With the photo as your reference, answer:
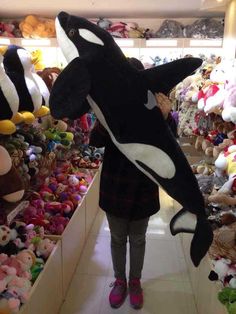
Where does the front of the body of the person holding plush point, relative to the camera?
toward the camera

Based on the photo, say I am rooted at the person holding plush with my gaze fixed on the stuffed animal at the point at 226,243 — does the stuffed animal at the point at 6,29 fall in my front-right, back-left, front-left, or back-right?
back-left

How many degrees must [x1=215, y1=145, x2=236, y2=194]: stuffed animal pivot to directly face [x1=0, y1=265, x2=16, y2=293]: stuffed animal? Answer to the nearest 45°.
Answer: approximately 45° to its left

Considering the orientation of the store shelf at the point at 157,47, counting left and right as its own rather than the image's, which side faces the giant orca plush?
front

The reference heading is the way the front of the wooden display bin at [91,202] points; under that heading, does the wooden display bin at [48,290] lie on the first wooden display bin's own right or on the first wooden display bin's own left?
on the first wooden display bin's own right

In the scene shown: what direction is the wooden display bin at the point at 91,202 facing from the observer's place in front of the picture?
facing to the right of the viewer

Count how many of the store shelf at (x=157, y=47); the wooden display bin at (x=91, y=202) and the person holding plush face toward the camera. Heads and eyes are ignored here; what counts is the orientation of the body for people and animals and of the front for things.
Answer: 2

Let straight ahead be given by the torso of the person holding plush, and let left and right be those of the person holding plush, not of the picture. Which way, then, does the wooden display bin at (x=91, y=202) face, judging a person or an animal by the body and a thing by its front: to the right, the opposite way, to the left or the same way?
to the left

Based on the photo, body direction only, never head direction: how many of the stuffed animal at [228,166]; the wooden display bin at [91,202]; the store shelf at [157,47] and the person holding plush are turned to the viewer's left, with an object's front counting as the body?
1

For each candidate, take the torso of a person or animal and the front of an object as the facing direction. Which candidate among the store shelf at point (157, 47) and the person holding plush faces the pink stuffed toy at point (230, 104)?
the store shelf

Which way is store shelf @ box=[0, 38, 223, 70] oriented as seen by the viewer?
toward the camera
